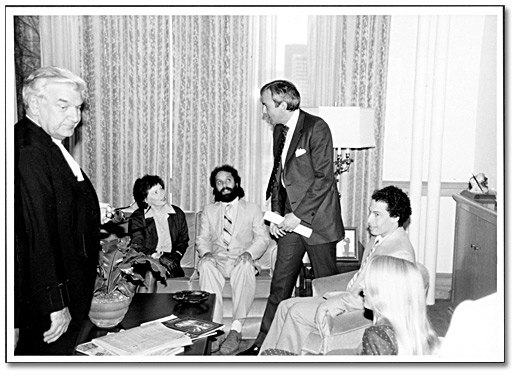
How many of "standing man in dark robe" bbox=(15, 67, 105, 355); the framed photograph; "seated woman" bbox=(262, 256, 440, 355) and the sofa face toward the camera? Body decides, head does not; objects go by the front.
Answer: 2

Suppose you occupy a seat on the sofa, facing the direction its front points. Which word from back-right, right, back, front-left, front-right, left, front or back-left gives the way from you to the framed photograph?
left

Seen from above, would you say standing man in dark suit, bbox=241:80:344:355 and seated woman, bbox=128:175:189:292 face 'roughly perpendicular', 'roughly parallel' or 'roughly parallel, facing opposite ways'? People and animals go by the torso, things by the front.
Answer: roughly perpendicular

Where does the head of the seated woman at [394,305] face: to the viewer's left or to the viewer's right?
to the viewer's left

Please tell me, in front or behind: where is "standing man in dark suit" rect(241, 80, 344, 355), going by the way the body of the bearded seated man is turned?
in front

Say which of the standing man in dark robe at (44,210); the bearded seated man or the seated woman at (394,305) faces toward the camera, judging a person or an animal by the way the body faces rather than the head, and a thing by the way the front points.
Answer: the bearded seated man

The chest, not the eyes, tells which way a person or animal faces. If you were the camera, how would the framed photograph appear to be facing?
facing the viewer

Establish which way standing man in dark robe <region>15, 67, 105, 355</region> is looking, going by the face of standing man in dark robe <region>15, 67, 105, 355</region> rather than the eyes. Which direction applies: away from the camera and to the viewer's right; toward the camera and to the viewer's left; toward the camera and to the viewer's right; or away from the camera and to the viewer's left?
toward the camera and to the viewer's right

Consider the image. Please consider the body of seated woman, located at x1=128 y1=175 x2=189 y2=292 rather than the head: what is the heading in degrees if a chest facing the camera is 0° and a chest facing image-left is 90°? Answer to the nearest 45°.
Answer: approximately 315°

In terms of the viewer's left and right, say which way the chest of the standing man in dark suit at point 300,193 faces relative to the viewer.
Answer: facing the viewer and to the left of the viewer

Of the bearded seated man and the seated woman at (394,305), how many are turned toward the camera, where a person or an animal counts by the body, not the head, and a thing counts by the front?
1

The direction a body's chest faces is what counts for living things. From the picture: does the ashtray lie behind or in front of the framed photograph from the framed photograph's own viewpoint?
in front

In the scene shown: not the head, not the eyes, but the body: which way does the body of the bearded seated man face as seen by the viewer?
toward the camera

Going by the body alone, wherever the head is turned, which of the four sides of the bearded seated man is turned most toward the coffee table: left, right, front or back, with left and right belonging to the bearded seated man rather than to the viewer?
front

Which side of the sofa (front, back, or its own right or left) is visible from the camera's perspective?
front

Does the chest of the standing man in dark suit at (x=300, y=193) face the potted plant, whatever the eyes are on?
yes

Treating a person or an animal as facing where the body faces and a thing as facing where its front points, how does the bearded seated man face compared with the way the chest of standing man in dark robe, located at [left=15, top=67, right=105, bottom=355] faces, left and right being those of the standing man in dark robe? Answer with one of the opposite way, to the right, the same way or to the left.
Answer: to the right
